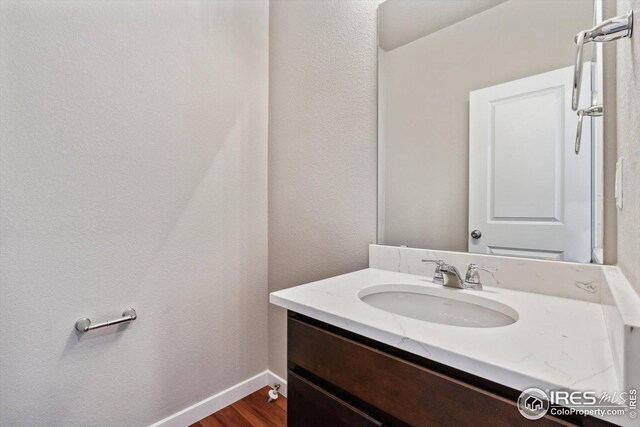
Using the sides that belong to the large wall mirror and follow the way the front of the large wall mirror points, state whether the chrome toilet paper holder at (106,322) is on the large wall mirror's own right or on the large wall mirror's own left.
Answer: on the large wall mirror's own right

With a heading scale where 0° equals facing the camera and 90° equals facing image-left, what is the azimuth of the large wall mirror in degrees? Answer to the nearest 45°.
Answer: approximately 0°
